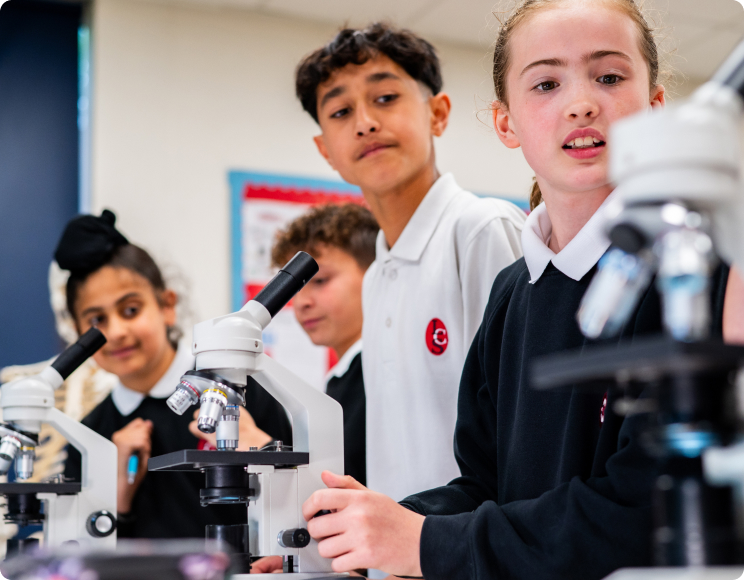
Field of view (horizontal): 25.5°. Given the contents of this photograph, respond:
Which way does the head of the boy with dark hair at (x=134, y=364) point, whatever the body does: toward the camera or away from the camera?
toward the camera

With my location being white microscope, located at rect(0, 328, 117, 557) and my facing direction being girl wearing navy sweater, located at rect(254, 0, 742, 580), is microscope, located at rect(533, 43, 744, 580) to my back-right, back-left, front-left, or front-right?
front-right

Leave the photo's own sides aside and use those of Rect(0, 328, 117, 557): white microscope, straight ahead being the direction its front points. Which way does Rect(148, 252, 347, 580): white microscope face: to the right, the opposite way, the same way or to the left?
the same way

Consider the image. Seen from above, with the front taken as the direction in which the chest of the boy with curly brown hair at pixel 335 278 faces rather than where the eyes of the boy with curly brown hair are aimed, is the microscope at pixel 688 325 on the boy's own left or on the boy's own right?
on the boy's own left

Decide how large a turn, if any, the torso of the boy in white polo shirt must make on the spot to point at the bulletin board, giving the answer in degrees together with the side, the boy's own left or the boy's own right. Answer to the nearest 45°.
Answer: approximately 135° to the boy's own right

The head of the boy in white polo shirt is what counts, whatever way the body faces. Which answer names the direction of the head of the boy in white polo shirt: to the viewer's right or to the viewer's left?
to the viewer's left

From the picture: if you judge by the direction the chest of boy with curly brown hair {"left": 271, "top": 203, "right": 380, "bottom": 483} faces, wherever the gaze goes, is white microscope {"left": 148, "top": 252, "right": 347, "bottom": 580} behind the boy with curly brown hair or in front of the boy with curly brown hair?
in front

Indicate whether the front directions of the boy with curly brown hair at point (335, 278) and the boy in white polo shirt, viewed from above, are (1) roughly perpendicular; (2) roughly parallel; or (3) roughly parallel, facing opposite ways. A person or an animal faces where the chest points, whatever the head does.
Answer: roughly parallel

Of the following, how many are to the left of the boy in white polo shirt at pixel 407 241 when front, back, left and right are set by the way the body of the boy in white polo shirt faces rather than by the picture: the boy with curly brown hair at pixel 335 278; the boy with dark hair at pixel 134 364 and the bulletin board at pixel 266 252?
0

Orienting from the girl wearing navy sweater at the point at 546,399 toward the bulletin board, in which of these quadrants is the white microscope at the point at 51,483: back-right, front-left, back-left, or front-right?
front-left
